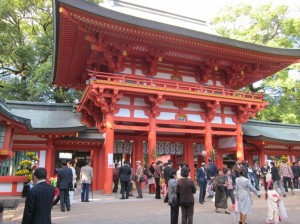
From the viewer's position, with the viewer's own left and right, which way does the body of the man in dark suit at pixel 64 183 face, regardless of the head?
facing away from the viewer

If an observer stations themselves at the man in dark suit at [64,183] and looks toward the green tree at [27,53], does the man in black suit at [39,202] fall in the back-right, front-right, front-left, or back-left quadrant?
back-left

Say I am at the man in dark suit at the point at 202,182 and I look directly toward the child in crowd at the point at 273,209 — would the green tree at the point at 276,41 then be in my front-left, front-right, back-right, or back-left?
back-left

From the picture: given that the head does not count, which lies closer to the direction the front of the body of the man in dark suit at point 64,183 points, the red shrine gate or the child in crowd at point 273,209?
the red shrine gate

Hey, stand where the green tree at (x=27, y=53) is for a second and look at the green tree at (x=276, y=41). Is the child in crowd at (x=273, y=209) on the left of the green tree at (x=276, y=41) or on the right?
right

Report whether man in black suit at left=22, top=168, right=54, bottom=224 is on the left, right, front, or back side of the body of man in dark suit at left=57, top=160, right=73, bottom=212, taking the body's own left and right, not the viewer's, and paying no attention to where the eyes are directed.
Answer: back

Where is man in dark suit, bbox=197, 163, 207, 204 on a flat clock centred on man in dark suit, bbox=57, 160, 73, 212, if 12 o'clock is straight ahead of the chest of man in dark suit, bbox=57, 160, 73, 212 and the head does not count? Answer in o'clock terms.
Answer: man in dark suit, bbox=197, 163, 207, 204 is roughly at 3 o'clock from man in dark suit, bbox=57, 160, 73, 212.

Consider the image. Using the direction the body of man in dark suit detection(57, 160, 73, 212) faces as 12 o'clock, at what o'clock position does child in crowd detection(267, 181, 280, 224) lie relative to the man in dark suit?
The child in crowd is roughly at 4 o'clock from the man in dark suit.
